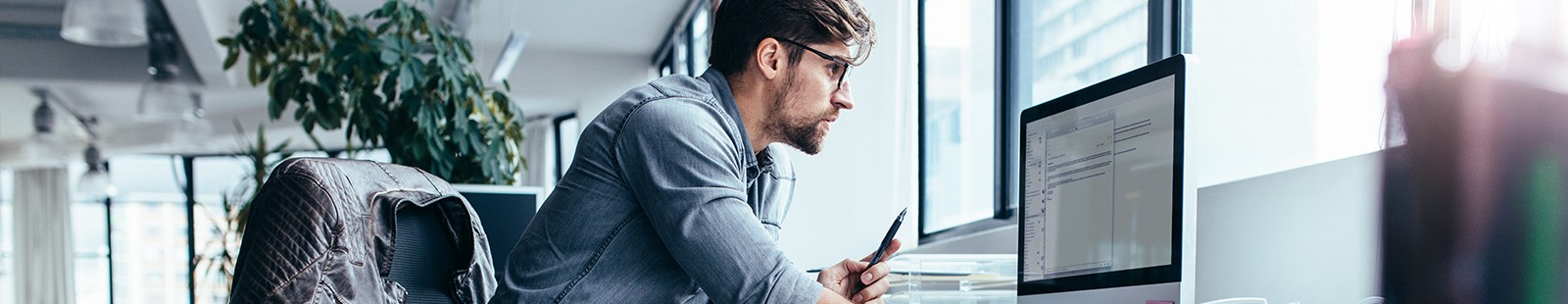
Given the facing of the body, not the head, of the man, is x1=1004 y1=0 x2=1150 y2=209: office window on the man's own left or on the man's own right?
on the man's own left

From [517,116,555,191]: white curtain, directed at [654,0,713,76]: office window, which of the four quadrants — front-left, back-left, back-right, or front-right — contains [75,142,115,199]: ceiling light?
back-right

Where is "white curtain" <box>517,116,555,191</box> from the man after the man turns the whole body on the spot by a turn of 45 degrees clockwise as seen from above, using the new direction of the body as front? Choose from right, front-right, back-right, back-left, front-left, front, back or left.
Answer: back-left

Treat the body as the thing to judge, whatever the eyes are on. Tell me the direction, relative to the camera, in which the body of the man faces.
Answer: to the viewer's right

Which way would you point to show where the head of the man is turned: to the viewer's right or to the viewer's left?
to the viewer's right
